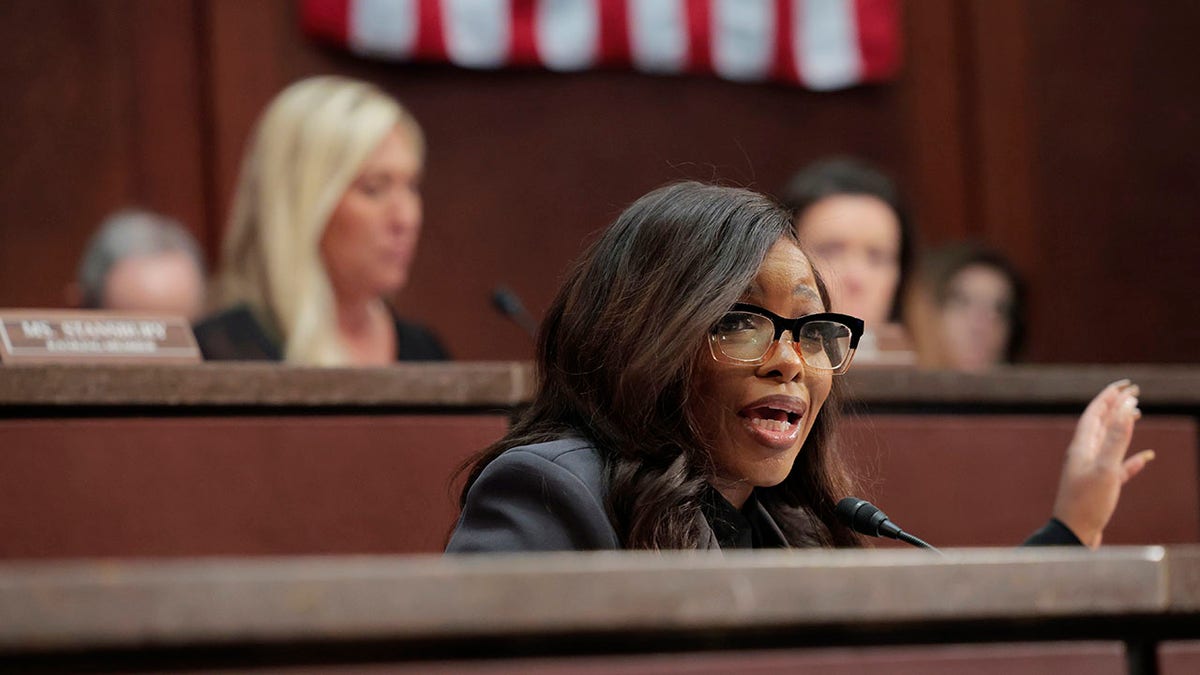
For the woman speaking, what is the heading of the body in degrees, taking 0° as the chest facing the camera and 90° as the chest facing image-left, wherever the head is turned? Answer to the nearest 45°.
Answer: approximately 315°

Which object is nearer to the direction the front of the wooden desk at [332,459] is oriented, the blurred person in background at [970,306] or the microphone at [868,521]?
the microphone

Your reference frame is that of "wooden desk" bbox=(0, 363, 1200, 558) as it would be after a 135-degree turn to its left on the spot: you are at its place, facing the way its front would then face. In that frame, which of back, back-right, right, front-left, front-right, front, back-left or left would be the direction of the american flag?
front-left

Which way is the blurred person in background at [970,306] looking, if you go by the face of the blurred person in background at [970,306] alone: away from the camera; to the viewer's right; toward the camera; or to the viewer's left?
toward the camera

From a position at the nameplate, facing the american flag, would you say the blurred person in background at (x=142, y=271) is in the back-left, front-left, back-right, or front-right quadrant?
front-left

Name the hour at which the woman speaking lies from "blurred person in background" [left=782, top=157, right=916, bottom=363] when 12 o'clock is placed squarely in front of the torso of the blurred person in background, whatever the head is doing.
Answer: The woman speaking is roughly at 12 o'clock from the blurred person in background.

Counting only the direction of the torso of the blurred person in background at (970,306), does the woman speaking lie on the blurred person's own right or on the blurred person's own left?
on the blurred person's own right

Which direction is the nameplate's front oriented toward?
toward the camera

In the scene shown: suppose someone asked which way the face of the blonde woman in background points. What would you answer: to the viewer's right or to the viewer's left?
to the viewer's right

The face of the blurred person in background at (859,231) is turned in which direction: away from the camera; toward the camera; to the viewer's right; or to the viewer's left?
toward the camera

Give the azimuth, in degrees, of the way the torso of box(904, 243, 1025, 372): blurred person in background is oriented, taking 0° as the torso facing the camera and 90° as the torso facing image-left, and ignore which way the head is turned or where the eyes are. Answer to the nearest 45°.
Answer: approximately 315°

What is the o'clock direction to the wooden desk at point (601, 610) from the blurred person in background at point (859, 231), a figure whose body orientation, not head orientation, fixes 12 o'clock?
The wooden desk is roughly at 12 o'clock from the blurred person in background.

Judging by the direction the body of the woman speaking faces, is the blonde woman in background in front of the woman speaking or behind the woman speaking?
behind

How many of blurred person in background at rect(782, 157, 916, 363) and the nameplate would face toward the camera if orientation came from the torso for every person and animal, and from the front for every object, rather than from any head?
2

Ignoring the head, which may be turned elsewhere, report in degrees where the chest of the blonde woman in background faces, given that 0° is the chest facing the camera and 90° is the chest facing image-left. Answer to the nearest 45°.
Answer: approximately 315°

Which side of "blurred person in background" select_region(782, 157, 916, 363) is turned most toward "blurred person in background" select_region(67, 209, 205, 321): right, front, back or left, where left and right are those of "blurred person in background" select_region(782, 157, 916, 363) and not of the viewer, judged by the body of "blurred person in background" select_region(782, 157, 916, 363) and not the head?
right
